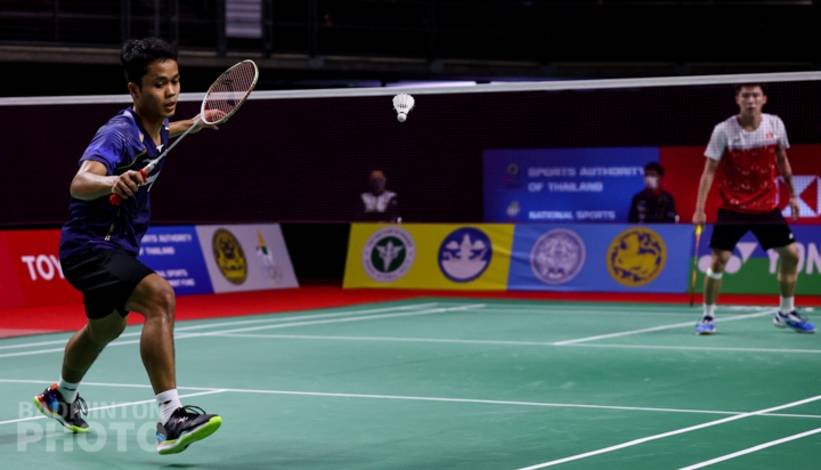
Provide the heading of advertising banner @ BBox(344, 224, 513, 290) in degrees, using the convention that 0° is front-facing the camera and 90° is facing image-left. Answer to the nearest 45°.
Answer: approximately 0°

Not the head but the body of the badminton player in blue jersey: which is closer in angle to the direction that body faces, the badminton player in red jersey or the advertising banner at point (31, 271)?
the badminton player in red jersey

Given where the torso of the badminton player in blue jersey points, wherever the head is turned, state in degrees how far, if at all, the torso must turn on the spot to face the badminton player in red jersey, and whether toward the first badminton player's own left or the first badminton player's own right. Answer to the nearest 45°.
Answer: approximately 90° to the first badminton player's own left

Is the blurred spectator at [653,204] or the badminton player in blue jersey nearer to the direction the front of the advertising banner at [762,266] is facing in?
the badminton player in blue jersey

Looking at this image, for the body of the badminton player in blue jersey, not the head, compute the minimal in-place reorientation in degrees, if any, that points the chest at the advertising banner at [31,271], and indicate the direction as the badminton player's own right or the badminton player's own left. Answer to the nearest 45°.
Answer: approximately 135° to the badminton player's own left

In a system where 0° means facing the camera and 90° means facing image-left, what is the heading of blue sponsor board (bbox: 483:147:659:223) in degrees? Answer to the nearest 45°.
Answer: approximately 0°

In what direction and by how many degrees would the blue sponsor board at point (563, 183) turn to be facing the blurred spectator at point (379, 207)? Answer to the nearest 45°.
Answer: approximately 45° to its right

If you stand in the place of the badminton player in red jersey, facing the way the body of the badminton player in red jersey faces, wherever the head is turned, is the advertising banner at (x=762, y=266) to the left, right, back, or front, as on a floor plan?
back

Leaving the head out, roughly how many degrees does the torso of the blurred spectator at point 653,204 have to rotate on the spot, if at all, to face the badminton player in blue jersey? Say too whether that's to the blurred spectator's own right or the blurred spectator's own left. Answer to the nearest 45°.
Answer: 0° — they already face them

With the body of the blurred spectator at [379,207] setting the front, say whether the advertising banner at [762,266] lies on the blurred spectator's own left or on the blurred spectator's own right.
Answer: on the blurred spectator's own left
